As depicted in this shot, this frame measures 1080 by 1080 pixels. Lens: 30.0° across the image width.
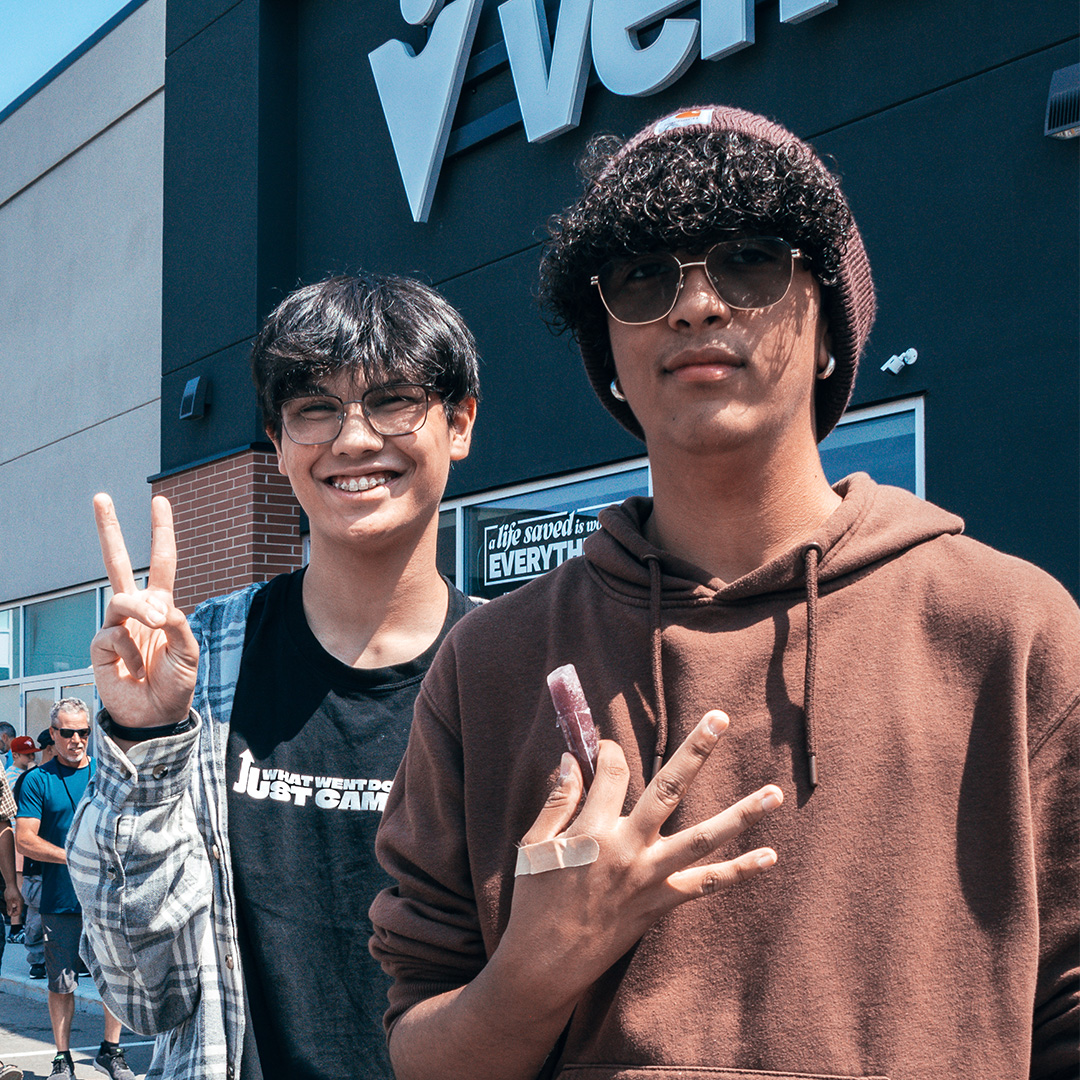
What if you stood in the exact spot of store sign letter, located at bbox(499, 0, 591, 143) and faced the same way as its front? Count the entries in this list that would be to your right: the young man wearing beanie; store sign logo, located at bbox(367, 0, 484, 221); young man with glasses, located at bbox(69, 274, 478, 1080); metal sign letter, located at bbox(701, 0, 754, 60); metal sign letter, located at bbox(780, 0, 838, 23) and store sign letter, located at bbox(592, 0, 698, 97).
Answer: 1

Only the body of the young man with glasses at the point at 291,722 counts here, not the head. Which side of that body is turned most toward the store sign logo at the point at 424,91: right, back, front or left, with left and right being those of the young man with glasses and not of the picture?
back

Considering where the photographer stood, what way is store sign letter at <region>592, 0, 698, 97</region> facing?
facing the viewer and to the left of the viewer

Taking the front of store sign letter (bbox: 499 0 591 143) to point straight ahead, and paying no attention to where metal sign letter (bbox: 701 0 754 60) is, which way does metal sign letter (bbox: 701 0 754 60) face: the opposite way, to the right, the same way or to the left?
the same way

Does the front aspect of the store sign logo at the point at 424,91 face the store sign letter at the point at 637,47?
no

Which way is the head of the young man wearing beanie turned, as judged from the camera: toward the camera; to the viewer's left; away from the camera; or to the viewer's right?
toward the camera

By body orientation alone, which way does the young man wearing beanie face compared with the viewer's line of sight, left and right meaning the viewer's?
facing the viewer

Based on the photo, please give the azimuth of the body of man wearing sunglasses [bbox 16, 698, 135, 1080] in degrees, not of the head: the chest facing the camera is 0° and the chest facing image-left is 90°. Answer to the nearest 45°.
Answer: approximately 315°

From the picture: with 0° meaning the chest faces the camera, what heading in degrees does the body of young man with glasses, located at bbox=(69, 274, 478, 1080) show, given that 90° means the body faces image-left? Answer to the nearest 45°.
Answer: approximately 0°

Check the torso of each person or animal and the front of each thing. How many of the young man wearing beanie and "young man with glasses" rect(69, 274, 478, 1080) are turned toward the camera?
2

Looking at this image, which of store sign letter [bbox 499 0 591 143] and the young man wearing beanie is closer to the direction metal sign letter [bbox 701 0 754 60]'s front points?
the young man wearing beanie

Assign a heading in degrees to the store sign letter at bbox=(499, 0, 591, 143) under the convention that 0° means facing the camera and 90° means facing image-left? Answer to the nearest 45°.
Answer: approximately 45°

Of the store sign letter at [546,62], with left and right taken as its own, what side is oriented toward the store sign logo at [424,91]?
right
